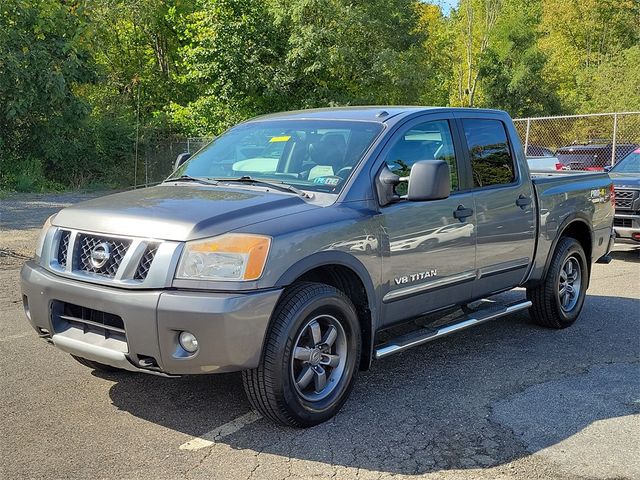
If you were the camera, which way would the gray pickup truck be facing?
facing the viewer and to the left of the viewer

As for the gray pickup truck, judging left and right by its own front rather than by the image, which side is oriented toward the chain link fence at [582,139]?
back

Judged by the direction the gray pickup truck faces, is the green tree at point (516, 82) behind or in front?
behind

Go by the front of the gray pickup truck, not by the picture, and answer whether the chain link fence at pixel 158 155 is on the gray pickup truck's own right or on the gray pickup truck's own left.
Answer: on the gray pickup truck's own right

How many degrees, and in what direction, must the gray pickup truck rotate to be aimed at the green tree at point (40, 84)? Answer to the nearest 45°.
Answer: approximately 90° to its right
